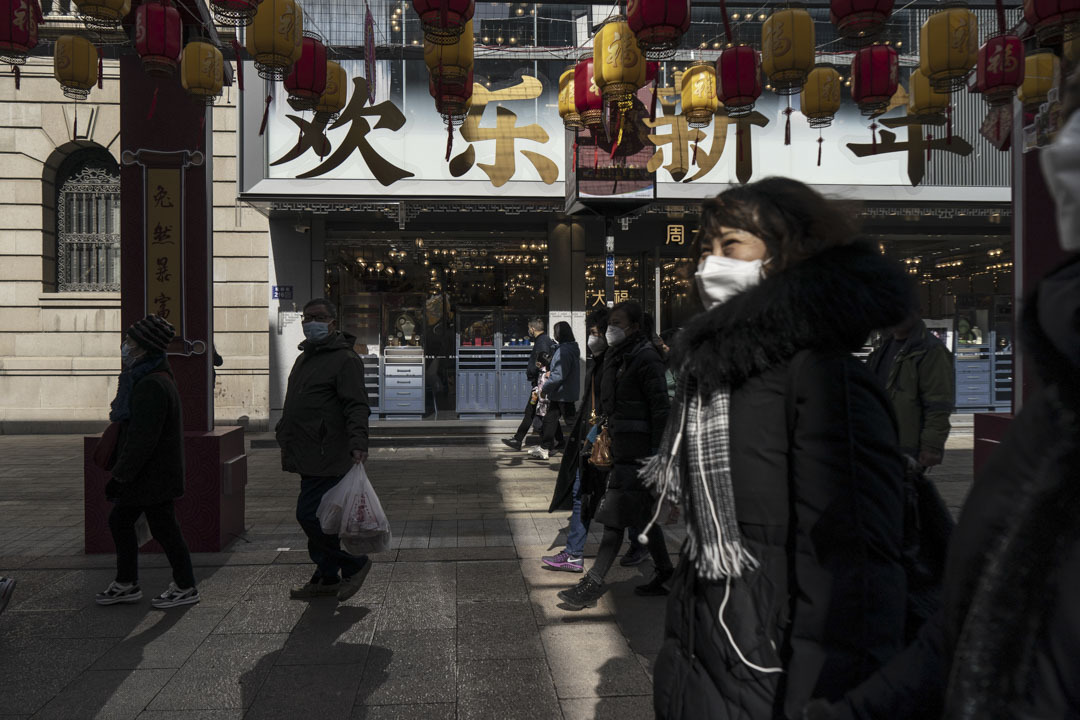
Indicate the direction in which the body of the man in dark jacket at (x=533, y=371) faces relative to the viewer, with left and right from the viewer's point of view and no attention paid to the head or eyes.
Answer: facing to the left of the viewer

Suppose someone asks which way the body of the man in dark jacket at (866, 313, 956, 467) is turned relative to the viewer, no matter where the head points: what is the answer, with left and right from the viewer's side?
facing the viewer and to the left of the viewer

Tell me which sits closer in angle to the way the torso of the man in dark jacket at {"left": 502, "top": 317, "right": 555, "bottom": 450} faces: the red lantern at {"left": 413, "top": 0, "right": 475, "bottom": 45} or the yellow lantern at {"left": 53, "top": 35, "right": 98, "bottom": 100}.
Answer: the yellow lantern

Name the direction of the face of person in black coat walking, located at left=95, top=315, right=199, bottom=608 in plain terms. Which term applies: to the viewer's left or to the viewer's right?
to the viewer's left

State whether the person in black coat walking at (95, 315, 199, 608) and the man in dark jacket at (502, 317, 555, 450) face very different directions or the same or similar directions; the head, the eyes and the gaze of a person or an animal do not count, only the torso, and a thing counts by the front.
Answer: same or similar directions

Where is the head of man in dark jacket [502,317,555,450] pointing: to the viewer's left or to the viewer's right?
to the viewer's left

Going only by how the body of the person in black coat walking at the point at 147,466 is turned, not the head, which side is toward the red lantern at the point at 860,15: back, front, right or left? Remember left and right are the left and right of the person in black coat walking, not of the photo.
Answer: back

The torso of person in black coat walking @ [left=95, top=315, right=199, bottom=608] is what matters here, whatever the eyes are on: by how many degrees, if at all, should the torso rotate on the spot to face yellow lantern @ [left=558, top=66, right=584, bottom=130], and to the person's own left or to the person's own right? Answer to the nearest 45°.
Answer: approximately 135° to the person's own right

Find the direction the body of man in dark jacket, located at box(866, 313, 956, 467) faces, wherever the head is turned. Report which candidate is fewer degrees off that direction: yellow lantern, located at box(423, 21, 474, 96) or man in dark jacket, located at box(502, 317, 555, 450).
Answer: the yellow lantern
